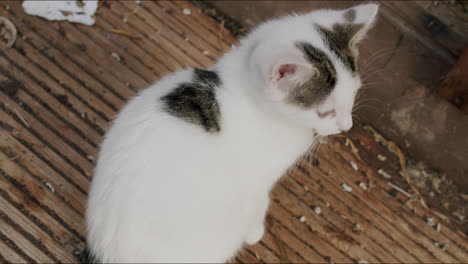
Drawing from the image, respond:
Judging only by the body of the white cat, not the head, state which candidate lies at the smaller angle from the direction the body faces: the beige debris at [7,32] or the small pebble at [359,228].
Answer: the small pebble

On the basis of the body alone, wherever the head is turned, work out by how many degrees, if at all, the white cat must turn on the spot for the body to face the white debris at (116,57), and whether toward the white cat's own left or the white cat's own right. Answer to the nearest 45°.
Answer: approximately 135° to the white cat's own left

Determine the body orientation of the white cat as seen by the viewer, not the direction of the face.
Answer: to the viewer's right

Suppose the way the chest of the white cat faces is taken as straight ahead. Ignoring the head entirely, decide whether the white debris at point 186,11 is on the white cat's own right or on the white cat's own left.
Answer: on the white cat's own left
